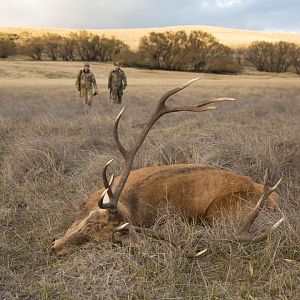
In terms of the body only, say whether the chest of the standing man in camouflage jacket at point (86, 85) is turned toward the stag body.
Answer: yes

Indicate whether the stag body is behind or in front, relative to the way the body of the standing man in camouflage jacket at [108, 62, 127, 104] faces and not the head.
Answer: in front

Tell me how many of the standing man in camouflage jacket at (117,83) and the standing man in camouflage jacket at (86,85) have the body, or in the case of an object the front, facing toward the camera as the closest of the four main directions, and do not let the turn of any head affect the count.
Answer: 2

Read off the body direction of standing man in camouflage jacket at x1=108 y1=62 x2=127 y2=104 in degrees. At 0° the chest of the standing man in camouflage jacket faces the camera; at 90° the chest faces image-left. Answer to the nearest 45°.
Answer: approximately 0°

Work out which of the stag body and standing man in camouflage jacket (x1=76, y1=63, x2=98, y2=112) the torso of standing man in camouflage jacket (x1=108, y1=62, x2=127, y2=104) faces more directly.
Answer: the stag body
